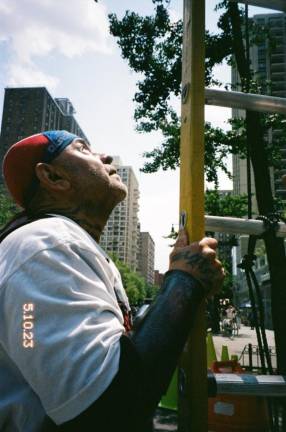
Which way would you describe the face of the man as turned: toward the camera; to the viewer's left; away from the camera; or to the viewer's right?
to the viewer's right

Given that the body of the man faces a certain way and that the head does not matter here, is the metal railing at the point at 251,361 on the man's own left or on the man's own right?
on the man's own left

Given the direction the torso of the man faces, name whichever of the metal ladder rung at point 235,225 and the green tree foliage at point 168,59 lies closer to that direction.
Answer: the metal ladder rung

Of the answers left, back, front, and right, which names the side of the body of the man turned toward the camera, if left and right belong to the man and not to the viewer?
right

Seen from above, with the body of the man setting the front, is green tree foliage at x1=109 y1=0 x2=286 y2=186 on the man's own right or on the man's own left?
on the man's own left

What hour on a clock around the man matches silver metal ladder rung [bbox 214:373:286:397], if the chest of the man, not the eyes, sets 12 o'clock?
The silver metal ladder rung is roughly at 11 o'clock from the man.

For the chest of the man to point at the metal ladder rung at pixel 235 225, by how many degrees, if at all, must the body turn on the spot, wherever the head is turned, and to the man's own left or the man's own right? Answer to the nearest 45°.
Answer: approximately 45° to the man's own left
